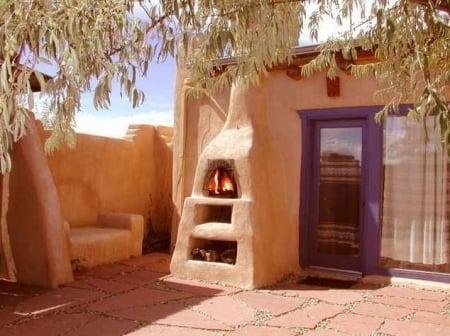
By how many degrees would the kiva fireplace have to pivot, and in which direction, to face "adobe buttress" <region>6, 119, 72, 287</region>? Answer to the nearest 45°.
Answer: approximately 45° to its right

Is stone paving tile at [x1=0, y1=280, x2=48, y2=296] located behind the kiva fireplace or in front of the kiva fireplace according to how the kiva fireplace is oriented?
in front

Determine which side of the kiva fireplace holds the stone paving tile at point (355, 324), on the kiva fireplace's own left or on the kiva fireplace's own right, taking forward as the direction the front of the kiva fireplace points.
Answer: on the kiva fireplace's own left

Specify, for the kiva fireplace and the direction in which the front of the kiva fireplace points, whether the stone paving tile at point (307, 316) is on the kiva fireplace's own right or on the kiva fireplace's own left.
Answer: on the kiva fireplace's own left

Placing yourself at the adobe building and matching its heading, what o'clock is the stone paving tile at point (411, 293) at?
The stone paving tile is roughly at 10 o'clock from the adobe building.

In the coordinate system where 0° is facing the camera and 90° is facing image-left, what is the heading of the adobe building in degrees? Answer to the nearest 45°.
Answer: approximately 0°

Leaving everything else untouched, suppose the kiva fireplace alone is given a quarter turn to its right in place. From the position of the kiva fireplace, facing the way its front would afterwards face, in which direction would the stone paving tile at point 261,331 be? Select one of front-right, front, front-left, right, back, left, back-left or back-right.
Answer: back-left

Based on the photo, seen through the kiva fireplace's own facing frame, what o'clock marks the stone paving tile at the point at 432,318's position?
The stone paving tile is roughly at 9 o'clock from the kiva fireplace.

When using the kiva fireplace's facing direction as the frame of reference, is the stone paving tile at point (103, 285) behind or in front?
in front

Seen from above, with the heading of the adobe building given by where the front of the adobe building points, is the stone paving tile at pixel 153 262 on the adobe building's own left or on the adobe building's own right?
on the adobe building's own right

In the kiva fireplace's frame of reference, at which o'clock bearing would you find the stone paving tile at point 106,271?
The stone paving tile is roughly at 2 o'clock from the kiva fireplace.

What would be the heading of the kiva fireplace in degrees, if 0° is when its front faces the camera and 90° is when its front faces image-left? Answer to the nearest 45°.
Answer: approximately 45°

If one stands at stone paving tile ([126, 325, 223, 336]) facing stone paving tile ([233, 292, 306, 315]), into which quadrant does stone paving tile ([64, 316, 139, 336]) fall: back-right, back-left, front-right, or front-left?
back-left

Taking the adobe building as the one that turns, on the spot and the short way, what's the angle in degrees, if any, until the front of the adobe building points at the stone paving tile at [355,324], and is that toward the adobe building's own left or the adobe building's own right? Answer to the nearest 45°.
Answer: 0° — it already faces it

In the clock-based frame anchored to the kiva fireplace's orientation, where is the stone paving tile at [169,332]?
The stone paving tile is roughly at 11 o'clock from the kiva fireplace.
